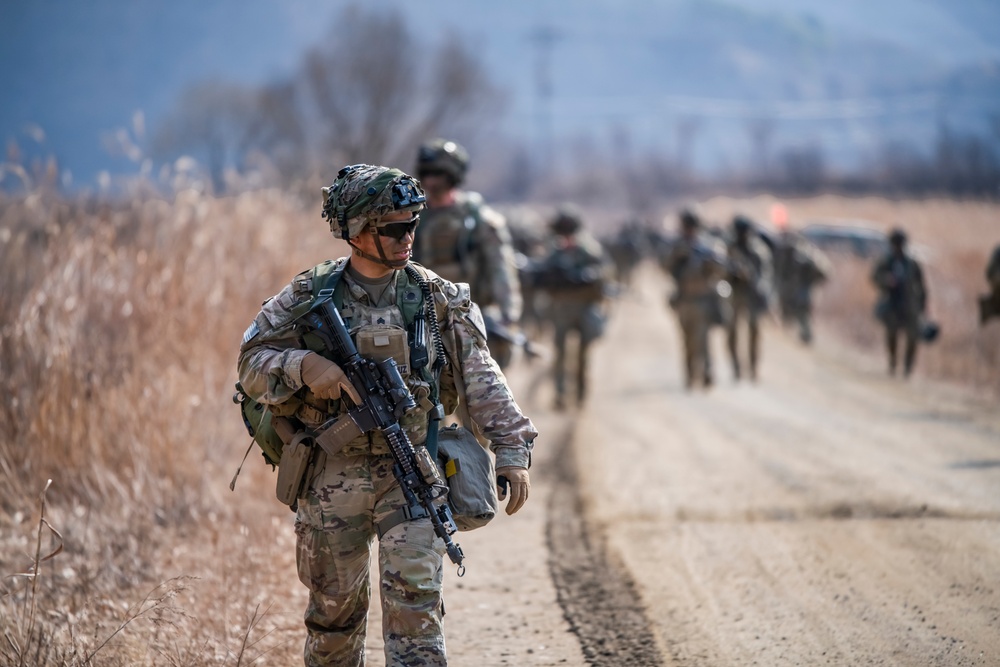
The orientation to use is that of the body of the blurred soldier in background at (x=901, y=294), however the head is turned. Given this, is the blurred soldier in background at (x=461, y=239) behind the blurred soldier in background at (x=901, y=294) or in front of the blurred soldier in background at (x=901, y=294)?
in front

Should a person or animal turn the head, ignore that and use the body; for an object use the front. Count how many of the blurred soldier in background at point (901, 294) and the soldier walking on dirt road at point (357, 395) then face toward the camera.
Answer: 2

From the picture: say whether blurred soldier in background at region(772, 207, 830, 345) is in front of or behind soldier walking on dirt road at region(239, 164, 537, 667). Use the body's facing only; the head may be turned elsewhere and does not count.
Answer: behind

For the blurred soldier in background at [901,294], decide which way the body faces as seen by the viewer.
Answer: toward the camera

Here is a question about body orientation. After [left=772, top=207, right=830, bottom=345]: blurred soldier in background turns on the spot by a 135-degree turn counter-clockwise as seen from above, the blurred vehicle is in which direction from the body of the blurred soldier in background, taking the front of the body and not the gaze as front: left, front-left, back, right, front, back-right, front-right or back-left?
left

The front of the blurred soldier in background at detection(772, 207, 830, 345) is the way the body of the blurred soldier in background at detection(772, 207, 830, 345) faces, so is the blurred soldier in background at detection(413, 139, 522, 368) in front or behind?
in front

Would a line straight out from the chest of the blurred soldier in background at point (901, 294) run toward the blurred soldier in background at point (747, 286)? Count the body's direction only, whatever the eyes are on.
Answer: no

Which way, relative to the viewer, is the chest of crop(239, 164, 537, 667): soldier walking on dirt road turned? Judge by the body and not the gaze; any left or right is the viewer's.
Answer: facing the viewer

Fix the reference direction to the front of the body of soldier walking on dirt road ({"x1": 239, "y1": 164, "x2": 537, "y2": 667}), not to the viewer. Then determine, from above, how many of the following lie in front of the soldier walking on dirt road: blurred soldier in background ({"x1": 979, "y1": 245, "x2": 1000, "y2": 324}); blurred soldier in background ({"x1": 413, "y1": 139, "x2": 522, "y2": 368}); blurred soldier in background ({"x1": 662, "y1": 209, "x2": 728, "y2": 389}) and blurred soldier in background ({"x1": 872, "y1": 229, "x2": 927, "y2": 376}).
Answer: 0

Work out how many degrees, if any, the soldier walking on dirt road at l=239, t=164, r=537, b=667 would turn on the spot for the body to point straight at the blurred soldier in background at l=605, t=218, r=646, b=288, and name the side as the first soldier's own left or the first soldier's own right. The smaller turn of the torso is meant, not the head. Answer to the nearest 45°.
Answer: approximately 180°

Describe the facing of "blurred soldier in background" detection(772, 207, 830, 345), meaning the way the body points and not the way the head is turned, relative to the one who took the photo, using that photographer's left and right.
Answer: facing the viewer and to the left of the viewer

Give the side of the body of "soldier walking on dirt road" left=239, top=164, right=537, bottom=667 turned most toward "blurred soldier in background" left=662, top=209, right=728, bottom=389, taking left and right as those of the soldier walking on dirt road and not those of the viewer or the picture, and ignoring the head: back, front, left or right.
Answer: back

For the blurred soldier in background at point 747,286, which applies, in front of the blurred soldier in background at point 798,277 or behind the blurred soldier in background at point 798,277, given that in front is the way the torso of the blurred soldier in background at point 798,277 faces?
in front

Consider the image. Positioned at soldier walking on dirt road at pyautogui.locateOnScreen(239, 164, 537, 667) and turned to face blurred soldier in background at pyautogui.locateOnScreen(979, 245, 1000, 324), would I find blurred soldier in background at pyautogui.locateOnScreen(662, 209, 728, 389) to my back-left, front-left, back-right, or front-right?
front-left
